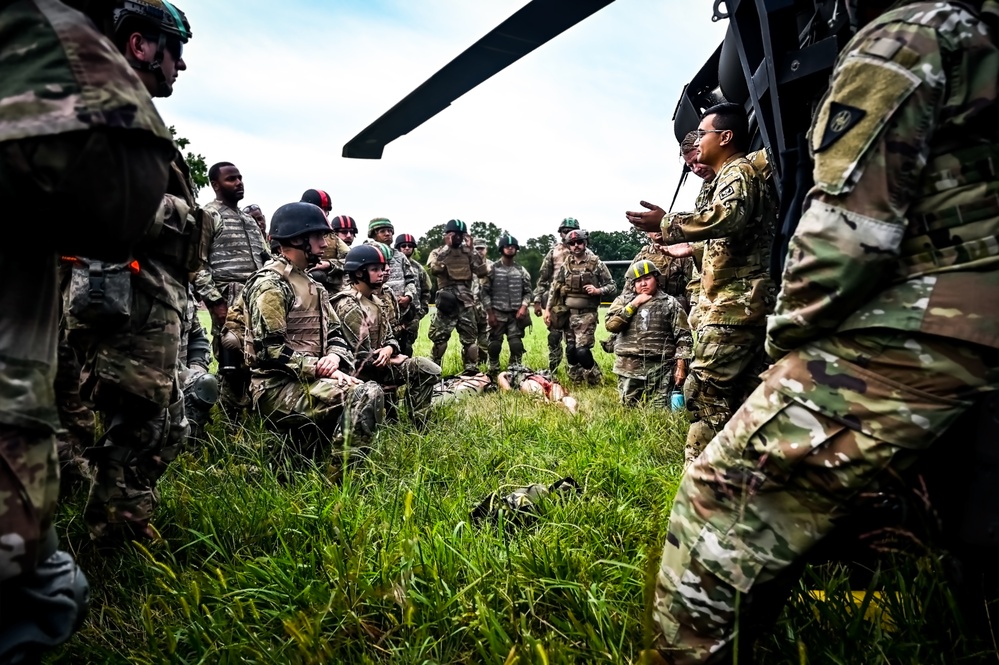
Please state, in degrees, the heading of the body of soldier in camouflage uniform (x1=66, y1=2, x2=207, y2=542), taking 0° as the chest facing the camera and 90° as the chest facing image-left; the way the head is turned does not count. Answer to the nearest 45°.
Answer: approximately 270°

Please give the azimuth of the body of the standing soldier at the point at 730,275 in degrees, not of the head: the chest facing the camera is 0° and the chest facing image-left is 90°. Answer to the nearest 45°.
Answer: approximately 90°

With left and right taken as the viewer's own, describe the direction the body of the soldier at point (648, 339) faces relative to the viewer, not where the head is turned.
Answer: facing the viewer

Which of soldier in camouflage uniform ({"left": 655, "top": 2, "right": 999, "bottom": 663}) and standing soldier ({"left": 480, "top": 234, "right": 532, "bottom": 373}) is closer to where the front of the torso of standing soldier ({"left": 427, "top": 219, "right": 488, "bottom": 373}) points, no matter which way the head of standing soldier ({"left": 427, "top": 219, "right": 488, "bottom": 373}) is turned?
the soldier in camouflage uniform

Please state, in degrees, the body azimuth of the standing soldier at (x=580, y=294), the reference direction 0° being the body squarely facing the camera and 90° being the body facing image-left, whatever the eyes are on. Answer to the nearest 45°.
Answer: approximately 0°

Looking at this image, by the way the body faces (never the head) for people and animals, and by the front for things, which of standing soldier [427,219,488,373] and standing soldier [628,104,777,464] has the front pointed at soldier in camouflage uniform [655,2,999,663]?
standing soldier [427,219,488,373]

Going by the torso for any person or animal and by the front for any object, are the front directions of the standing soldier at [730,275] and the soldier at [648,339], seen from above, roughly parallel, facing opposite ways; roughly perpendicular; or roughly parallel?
roughly perpendicular

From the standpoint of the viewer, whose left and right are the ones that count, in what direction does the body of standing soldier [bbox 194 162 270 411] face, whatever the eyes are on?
facing the viewer and to the right of the viewer

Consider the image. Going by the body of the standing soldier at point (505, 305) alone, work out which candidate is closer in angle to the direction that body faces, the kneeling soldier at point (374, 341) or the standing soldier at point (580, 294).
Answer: the kneeling soldier

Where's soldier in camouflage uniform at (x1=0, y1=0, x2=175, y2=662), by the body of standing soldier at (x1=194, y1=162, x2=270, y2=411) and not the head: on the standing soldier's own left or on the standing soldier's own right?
on the standing soldier's own right

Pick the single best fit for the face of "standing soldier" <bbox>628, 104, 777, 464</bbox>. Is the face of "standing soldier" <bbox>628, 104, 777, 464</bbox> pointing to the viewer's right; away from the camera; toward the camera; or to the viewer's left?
to the viewer's left

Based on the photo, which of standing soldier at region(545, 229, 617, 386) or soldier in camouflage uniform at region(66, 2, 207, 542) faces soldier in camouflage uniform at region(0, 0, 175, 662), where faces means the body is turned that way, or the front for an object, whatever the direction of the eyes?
the standing soldier

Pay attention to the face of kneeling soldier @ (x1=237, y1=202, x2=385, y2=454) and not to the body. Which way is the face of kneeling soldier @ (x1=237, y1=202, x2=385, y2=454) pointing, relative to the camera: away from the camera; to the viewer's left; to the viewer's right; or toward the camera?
to the viewer's right
